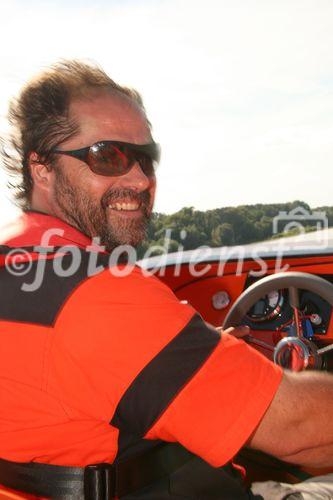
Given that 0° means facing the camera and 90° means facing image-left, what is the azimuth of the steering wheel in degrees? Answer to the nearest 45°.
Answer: approximately 45°

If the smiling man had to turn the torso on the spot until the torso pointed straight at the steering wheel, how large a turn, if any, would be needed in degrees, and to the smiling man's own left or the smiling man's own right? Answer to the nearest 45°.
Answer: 0° — they already face it

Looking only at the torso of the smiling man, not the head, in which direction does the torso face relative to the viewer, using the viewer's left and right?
facing away from the viewer and to the right of the viewer

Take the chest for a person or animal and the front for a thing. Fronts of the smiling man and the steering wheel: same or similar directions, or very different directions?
very different directions
